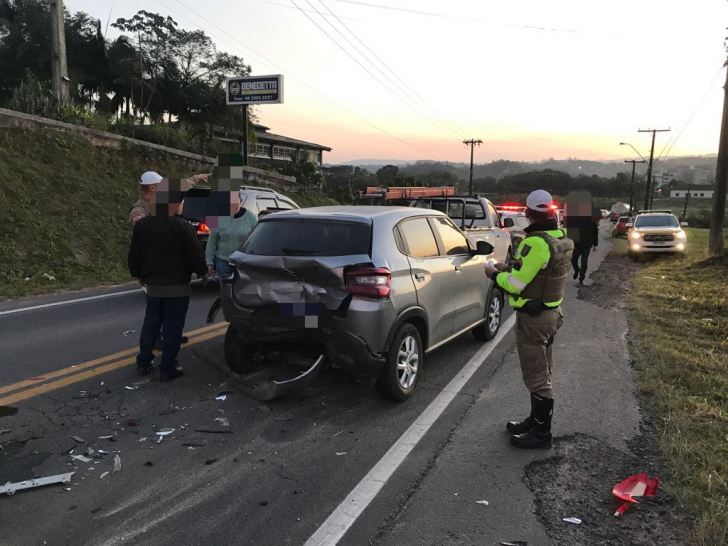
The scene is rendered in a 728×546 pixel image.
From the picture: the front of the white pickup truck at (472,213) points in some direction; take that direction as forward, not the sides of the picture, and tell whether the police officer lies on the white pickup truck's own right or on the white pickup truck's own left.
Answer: on the white pickup truck's own right

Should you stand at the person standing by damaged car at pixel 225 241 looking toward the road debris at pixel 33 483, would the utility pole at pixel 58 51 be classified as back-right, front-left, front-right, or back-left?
back-right

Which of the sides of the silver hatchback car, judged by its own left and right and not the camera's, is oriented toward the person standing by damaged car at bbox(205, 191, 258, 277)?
left

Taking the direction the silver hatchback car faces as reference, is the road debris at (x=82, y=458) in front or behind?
behind

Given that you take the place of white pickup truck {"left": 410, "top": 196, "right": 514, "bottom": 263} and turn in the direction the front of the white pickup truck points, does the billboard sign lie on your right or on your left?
on your left

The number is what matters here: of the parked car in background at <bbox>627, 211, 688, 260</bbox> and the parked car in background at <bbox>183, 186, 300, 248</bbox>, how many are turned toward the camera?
1

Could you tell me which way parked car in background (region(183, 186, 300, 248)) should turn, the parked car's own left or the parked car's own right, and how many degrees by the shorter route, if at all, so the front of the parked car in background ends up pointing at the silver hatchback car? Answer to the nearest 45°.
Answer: approximately 135° to the parked car's own right

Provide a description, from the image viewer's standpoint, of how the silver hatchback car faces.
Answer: facing away from the viewer and to the right of the viewer

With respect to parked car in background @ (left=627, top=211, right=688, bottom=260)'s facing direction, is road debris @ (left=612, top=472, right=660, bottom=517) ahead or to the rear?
ahead

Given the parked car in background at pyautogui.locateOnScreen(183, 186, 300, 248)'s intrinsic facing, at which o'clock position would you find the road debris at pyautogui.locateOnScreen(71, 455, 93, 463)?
The road debris is roughly at 5 o'clock from the parked car in background.

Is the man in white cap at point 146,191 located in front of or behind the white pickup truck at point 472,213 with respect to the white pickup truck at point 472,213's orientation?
behind

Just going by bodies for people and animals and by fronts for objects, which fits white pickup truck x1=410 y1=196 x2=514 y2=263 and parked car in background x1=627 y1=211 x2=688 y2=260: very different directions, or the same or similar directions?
very different directions

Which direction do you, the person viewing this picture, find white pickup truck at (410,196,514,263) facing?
facing away from the viewer and to the right of the viewer

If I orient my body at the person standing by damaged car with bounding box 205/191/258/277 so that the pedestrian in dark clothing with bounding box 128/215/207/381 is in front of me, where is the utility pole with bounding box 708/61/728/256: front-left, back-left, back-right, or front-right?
back-left

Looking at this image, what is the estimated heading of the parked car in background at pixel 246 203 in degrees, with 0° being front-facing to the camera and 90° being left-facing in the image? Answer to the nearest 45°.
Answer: approximately 225°

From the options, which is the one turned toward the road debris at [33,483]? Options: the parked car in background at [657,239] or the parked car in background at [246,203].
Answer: the parked car in background at [657,239]
